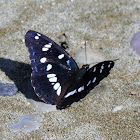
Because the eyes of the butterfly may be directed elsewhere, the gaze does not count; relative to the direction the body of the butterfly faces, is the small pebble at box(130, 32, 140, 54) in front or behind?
in front

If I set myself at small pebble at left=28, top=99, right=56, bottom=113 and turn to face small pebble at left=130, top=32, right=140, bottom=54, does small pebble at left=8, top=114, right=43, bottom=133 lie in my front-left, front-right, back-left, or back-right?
back-right

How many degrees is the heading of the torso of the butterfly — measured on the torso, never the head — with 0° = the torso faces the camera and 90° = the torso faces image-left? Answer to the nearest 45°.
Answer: approximately 225°

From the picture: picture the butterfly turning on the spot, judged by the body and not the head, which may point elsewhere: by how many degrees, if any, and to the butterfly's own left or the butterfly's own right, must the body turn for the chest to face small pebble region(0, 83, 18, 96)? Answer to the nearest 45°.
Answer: approximately 135° to the butterfly's own left

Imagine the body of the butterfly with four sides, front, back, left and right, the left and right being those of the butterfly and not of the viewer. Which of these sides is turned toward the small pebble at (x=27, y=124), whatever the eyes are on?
back
